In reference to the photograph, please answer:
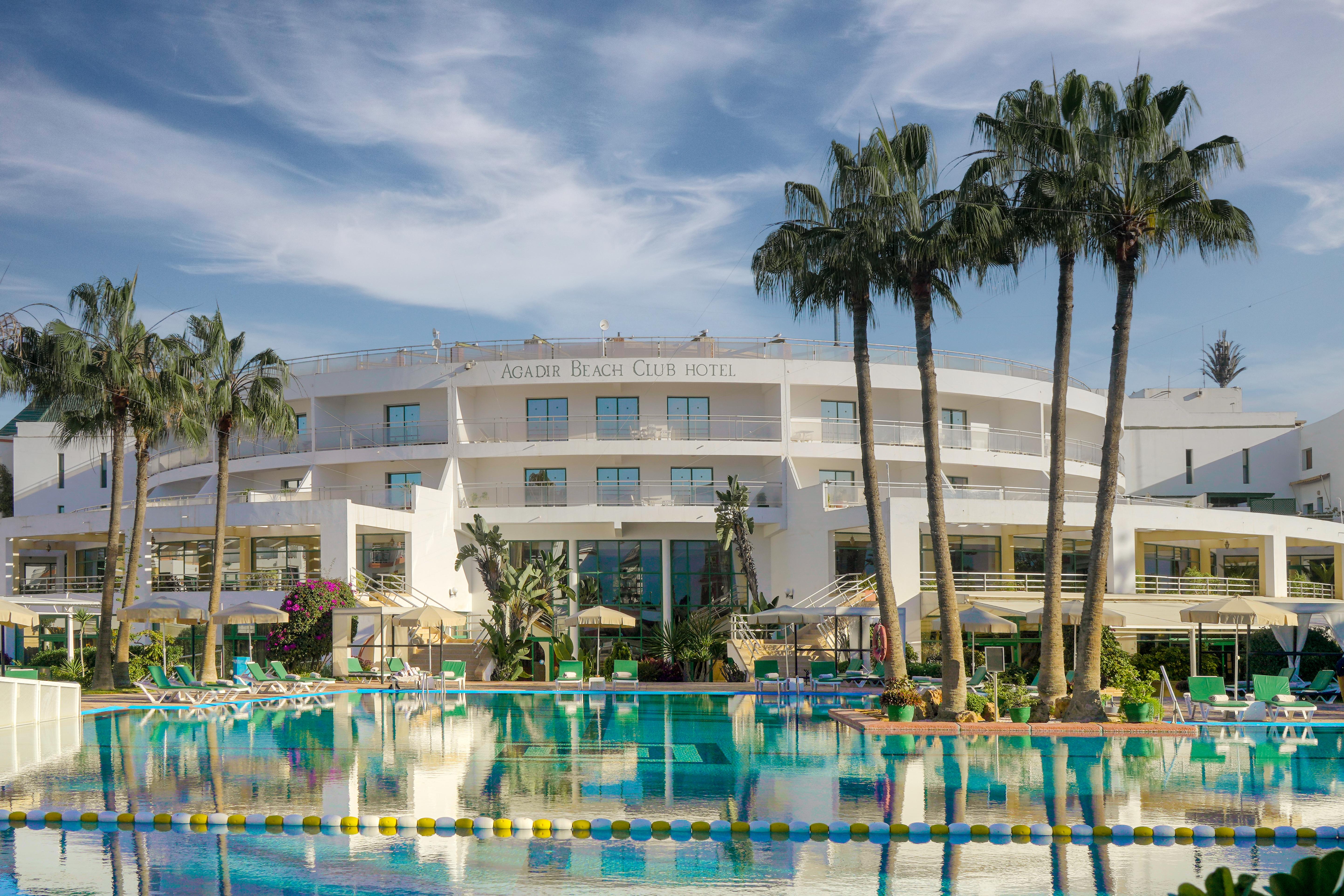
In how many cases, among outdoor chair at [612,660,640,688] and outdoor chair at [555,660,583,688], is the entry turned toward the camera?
2

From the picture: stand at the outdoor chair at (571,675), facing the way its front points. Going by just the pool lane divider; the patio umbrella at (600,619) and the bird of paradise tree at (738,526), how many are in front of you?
1

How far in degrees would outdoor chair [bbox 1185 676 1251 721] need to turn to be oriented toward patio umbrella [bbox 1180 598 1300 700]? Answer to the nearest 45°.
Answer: approximately 135° to its left

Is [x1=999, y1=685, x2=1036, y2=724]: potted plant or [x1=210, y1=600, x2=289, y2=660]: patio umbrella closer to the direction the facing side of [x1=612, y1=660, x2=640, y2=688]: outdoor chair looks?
the potted plant

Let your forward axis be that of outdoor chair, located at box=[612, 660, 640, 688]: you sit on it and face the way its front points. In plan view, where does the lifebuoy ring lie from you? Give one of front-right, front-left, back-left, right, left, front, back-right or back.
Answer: front-left

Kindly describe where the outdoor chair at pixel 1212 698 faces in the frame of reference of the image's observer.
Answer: facing the viewer and to the right of the viewer

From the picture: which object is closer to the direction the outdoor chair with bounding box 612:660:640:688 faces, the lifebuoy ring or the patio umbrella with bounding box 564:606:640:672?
the lifebuoy ring

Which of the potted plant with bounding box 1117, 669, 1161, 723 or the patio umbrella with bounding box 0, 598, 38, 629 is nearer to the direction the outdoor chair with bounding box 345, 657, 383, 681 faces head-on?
the potted plant

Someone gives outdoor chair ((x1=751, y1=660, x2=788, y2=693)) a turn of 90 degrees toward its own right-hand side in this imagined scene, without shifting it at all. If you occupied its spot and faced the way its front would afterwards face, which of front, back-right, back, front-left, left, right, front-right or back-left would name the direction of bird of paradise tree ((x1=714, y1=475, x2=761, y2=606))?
back-right

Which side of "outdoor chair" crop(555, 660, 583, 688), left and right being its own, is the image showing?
front
